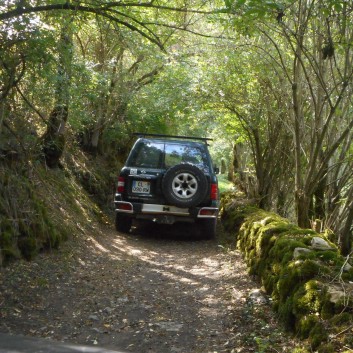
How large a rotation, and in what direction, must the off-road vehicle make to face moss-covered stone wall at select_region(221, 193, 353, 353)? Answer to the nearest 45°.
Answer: approximately 180°

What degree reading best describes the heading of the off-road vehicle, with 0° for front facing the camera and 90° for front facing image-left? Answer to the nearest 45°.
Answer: approximately 180°
